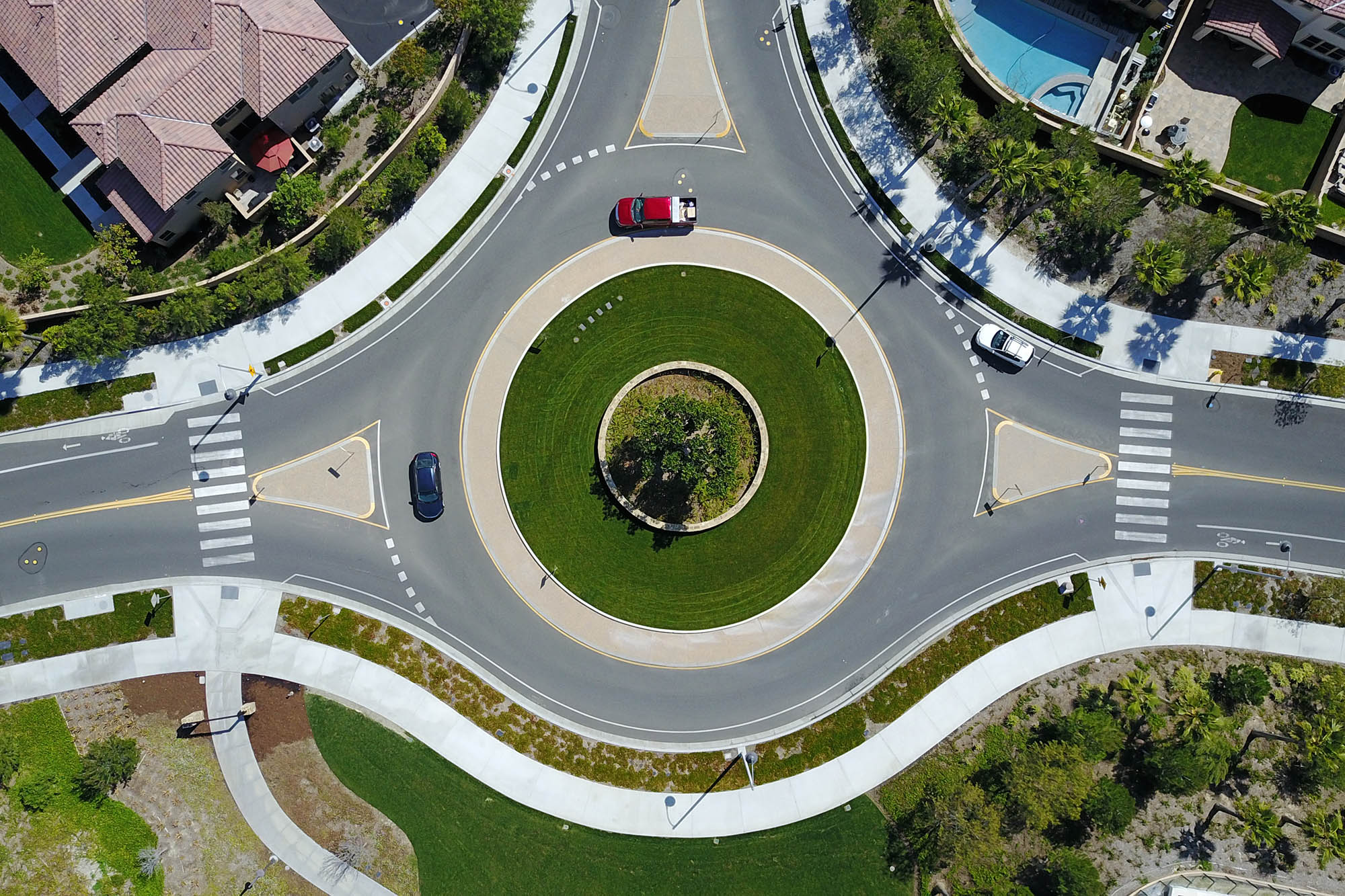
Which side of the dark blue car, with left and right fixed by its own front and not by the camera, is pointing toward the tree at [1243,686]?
left

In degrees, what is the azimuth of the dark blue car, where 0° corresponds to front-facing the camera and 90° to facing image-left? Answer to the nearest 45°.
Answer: approximately 0°

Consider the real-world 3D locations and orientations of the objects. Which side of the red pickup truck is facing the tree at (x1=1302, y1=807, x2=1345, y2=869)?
back

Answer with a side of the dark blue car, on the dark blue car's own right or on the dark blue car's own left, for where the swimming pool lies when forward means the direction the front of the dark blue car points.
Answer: on the dark blue car's own left

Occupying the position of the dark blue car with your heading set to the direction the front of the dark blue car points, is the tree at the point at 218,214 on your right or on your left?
on your right

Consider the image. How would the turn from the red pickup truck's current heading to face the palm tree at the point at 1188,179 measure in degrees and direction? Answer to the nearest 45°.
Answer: approximately 180°

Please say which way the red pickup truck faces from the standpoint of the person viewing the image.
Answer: facing to the left of the viewer

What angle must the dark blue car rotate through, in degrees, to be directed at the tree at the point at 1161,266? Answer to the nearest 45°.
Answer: approximately 45° to its left
